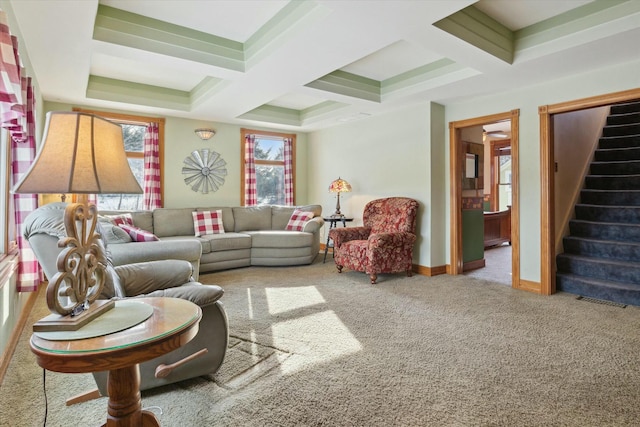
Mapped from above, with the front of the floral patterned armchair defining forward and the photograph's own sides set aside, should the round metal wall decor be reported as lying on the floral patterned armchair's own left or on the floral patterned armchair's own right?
on the floral patterned armchair's own right

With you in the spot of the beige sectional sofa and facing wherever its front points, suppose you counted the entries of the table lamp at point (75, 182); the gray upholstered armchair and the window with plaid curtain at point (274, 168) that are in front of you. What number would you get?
2

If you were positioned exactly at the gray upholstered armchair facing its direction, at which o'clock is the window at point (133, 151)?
The window is roughly at 9 o'clock from the gray upholstered armchair.

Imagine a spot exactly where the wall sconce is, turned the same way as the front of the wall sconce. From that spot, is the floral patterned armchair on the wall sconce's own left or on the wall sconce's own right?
on the wall sconce's own left

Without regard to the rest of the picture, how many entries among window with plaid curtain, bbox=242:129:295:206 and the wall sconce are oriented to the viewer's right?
0

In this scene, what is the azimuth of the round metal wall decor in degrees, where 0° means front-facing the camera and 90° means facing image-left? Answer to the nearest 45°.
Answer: approximately 0°

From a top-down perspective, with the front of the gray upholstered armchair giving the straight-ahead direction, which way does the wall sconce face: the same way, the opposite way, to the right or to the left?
to the right

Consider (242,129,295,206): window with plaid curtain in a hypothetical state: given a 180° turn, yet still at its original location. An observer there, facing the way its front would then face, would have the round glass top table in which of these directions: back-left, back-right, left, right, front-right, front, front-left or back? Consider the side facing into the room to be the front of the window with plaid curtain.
back

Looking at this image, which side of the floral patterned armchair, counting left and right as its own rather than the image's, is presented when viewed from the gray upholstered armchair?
front

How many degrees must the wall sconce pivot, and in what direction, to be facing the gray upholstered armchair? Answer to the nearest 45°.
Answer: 0° — it already faces it

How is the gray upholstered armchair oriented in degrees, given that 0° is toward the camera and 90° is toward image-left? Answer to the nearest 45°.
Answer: approximately 270°

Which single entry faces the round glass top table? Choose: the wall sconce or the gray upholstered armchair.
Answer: the wall sconce
